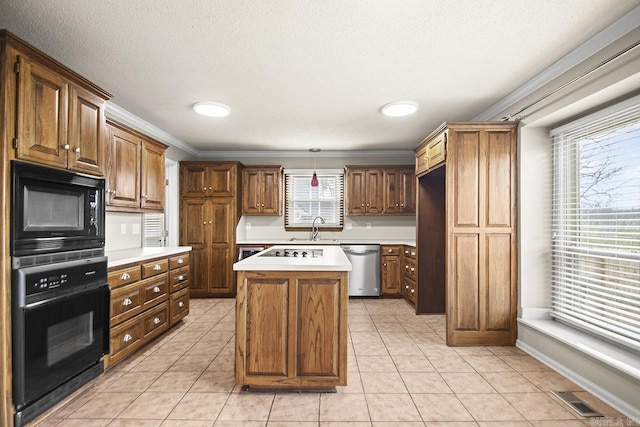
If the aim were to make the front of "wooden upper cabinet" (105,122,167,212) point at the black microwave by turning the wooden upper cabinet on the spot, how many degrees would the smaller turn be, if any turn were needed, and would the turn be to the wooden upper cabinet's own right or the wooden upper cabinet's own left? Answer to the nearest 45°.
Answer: approximately 45° to the wooden upper cabinet's own right

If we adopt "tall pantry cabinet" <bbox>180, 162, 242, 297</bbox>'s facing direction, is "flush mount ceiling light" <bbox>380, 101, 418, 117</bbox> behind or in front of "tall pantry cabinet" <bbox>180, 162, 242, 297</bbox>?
in front

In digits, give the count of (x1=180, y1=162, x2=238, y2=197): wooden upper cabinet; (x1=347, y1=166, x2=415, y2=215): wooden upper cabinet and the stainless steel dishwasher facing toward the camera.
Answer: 3

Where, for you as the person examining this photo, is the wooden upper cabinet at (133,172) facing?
facing the viewer and to the right of the viewer

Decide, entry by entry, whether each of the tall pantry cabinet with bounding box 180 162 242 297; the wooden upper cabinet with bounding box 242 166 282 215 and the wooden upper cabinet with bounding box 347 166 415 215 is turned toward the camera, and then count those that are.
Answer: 3

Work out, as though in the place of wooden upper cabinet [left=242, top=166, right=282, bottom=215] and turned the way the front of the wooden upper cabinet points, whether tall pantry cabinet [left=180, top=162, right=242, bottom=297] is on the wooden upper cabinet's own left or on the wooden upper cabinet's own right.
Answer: on the wooden upper cabinet's own right

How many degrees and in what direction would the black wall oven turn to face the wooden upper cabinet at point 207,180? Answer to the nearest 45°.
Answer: approximately 90° to its left

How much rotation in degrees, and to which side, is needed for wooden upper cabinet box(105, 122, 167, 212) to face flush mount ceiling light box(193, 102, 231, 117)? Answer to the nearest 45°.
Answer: approximately 45° to its left

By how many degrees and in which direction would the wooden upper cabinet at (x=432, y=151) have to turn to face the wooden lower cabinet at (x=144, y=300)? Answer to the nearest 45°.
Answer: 0° — it already faces it

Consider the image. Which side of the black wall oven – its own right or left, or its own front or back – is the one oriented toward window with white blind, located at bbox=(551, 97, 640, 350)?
front

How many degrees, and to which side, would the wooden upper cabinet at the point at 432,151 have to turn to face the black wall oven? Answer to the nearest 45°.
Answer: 0° — it already faces it

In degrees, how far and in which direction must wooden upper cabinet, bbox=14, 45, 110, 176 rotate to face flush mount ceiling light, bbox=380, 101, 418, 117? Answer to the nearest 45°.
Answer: approximately 45° to its left

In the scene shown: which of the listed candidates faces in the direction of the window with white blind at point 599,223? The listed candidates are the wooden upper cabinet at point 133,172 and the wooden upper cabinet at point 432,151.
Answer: the wooden upper cabinet at point 133,172
